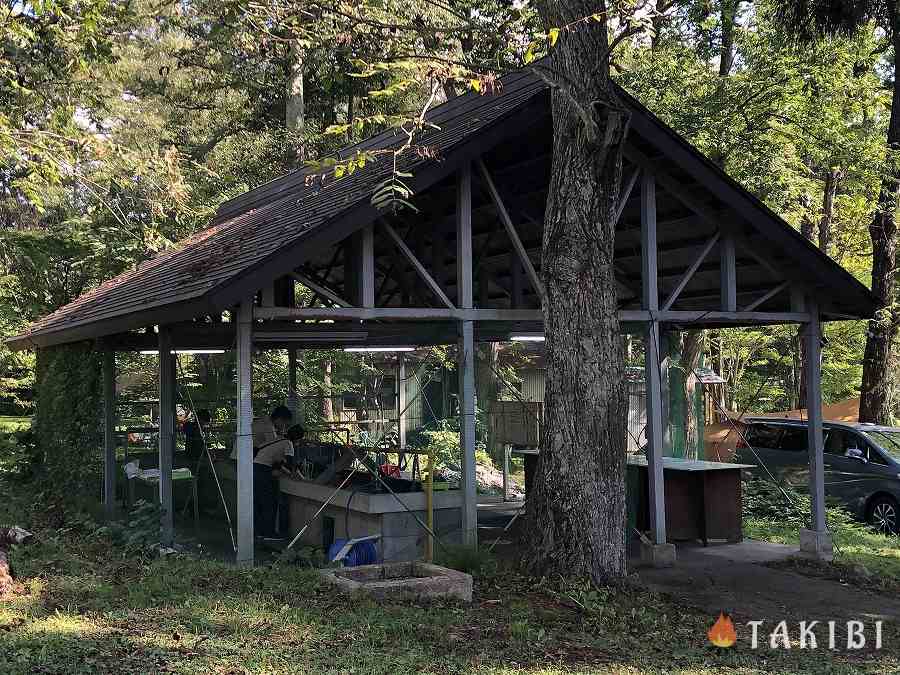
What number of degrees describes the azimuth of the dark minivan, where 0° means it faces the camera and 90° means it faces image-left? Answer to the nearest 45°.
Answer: approximately 315°

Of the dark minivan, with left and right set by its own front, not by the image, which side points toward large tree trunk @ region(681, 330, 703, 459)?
back

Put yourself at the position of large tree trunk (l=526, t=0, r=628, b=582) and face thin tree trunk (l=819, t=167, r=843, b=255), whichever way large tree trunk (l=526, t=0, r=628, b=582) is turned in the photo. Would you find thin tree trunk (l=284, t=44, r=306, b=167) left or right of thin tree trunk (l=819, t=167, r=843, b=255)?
left

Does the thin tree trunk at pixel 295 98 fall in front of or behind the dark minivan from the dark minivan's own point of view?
behind

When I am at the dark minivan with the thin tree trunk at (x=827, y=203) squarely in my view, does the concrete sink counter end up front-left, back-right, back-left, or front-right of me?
back-left

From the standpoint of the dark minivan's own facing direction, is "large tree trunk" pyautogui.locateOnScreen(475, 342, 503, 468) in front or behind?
behind

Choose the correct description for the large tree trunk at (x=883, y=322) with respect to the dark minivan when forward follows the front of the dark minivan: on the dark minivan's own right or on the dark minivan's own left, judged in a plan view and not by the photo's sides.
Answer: on the dark minivan's own left
